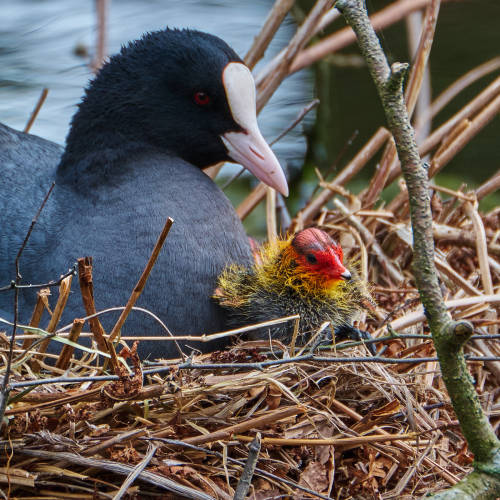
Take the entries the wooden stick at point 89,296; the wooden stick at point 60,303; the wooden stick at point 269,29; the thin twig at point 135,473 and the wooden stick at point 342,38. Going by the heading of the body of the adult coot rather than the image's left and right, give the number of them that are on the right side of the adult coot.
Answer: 3

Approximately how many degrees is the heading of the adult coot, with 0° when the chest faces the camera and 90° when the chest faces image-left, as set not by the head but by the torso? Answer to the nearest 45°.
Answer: approximately 270°

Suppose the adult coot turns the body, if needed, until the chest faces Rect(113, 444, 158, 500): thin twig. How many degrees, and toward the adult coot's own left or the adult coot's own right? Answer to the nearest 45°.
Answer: approximately 90° to the adult coot's own right

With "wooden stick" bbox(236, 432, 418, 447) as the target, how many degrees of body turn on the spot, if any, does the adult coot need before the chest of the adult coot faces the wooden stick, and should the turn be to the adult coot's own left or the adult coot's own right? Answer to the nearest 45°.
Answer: approximately 45° to the adult coot's own right

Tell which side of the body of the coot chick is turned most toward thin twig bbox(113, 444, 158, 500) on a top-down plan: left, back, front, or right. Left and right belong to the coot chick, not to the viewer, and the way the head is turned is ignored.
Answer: right

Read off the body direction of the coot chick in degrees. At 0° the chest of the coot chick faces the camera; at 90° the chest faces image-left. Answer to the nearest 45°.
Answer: approximately 315°
